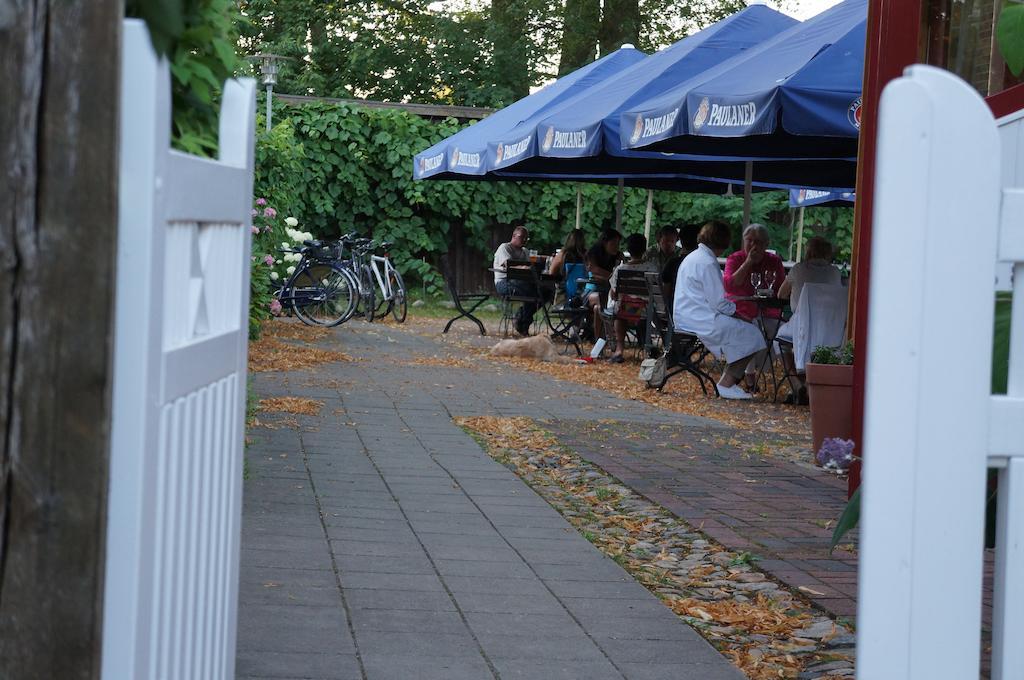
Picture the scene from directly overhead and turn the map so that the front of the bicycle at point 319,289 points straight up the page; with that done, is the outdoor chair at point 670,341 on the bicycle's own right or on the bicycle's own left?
on the bicycle's own left

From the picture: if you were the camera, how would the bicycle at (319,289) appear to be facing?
facing to the left of the viewer

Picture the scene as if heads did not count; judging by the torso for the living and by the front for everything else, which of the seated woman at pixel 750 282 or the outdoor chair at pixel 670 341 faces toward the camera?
the seated woman

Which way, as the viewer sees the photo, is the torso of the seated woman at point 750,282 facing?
toward the camera

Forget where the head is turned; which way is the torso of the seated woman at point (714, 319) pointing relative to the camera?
to the viewer's right

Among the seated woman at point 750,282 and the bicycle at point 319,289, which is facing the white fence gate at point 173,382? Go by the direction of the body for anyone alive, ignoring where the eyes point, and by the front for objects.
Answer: the seated woman

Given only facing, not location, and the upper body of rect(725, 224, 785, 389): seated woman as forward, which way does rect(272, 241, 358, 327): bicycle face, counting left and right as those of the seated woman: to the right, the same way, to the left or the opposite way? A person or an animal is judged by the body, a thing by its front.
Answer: to the right

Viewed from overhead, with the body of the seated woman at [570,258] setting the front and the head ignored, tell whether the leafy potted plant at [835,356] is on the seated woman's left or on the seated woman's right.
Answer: on the seated woman's left

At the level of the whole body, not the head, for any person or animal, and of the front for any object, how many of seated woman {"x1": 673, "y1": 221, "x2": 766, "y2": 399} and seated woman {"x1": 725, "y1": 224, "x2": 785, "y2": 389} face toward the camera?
1

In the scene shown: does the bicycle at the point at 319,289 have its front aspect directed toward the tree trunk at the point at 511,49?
no

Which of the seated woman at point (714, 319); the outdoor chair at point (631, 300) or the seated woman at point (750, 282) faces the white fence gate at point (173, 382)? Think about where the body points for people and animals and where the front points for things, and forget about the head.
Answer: the seated woman at point (750, 282)

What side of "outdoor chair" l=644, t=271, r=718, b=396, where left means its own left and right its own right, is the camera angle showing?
right
